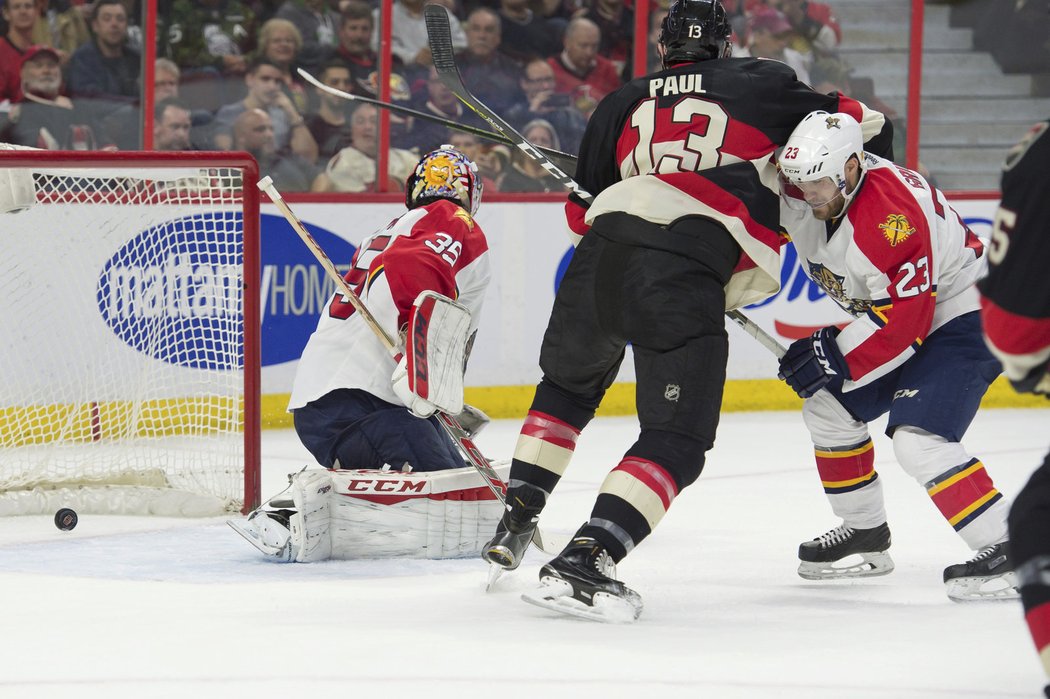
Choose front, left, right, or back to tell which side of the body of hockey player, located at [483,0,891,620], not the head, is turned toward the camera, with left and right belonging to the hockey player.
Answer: back

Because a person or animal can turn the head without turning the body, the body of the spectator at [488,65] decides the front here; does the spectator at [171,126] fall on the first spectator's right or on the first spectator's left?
on the first spectator's right

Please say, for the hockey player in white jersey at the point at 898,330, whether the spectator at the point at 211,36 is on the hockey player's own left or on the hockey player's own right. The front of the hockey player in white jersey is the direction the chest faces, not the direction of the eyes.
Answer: on the hockey player's own right

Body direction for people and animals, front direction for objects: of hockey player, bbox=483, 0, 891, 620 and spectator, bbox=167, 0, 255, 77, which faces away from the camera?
the hockey player

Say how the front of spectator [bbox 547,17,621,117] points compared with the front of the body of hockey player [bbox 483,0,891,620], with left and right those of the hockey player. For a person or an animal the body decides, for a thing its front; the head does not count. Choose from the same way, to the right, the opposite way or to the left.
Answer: the opposite way

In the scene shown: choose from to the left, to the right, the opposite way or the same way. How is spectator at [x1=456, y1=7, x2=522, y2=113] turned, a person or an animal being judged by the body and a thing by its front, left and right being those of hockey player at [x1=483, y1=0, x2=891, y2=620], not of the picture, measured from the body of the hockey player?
the opposite way

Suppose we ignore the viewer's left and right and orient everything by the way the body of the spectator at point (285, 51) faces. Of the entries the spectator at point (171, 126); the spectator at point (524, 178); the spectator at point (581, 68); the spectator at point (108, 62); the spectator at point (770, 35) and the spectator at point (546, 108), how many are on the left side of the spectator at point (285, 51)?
4

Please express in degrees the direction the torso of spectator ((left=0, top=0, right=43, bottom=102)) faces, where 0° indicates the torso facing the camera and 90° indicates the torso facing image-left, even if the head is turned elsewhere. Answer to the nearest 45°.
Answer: approximately 0°

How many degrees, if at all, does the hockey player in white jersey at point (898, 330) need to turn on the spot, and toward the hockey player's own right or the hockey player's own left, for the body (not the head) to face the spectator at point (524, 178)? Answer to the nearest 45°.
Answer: approximately 90° to the hockey player's own right

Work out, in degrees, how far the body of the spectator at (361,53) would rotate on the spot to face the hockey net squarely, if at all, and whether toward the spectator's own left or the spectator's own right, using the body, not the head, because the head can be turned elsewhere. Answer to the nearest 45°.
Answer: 0° — they already face it

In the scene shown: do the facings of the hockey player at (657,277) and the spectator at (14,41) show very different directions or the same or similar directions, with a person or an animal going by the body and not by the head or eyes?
very different directions
